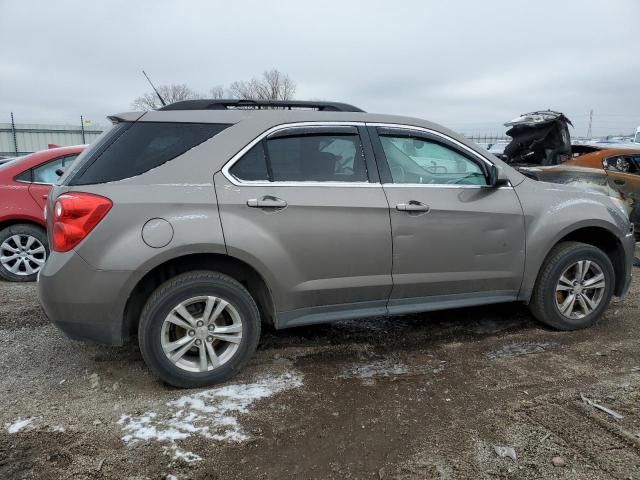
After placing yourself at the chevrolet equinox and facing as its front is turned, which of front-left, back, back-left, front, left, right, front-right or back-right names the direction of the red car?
back-left

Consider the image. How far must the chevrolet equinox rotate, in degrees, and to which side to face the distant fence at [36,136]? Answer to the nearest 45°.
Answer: approximately 135° to its left

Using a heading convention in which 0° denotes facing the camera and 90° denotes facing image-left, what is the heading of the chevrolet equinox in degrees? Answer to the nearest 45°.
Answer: approximately 270°
